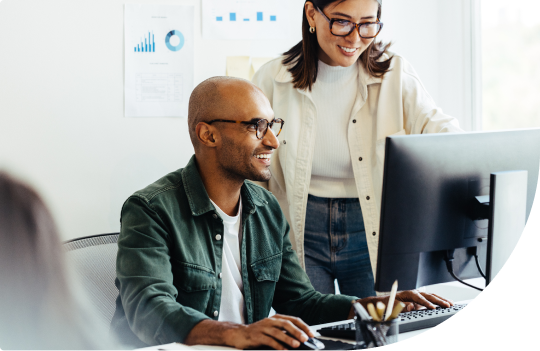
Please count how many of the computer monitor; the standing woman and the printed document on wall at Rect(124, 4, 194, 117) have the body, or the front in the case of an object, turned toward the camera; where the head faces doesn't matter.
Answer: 2

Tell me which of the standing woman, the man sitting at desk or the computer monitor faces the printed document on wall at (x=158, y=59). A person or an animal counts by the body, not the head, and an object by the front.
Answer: the computer monitor

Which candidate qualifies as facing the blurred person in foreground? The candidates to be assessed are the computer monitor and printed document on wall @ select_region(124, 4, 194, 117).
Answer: the printed document on wall

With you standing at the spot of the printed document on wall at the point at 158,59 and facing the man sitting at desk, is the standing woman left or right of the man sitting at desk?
left

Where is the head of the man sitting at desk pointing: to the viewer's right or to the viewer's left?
to the viewer's right

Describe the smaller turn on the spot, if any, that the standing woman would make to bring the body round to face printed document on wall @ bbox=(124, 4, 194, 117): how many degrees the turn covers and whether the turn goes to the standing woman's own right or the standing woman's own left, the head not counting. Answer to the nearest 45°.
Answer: approximately 135° to the standing woman's own right

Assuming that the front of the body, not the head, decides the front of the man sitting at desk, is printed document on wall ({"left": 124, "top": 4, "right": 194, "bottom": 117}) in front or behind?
behind

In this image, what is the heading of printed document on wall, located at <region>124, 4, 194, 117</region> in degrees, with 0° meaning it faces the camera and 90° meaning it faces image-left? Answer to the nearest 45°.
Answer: approximately 0°

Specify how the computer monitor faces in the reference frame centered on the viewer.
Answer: facing away from the viewer and to the left of the viewer
